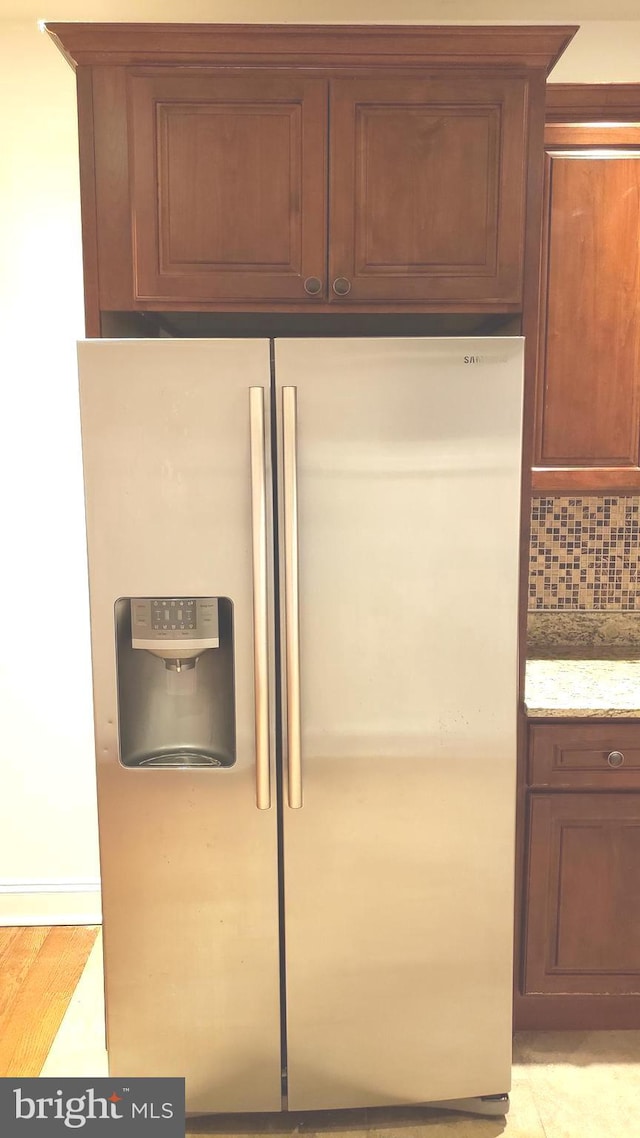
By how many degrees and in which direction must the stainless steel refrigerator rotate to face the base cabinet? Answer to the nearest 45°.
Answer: approximately 90° to its left

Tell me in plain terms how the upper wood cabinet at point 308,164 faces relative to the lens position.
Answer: facing the viewer

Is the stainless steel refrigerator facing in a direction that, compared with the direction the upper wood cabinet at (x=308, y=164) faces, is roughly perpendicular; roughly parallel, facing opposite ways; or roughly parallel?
roughly parallel

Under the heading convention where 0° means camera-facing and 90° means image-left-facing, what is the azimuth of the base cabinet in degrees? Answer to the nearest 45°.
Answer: approximately 0°

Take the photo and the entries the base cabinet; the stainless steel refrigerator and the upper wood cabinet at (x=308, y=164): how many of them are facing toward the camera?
3

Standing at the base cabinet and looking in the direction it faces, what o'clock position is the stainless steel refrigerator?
The stainless steel refrigerator is roughly at 2 o'clock from the base cabinet.

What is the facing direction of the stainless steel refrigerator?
toward the camera
